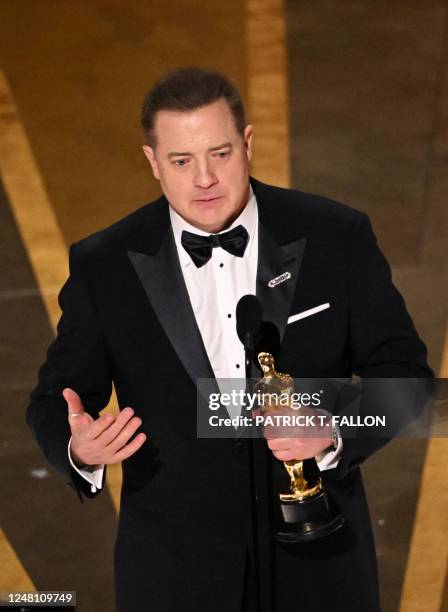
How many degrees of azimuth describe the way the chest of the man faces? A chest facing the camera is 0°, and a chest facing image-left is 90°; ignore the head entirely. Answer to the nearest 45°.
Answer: approximately 0°
